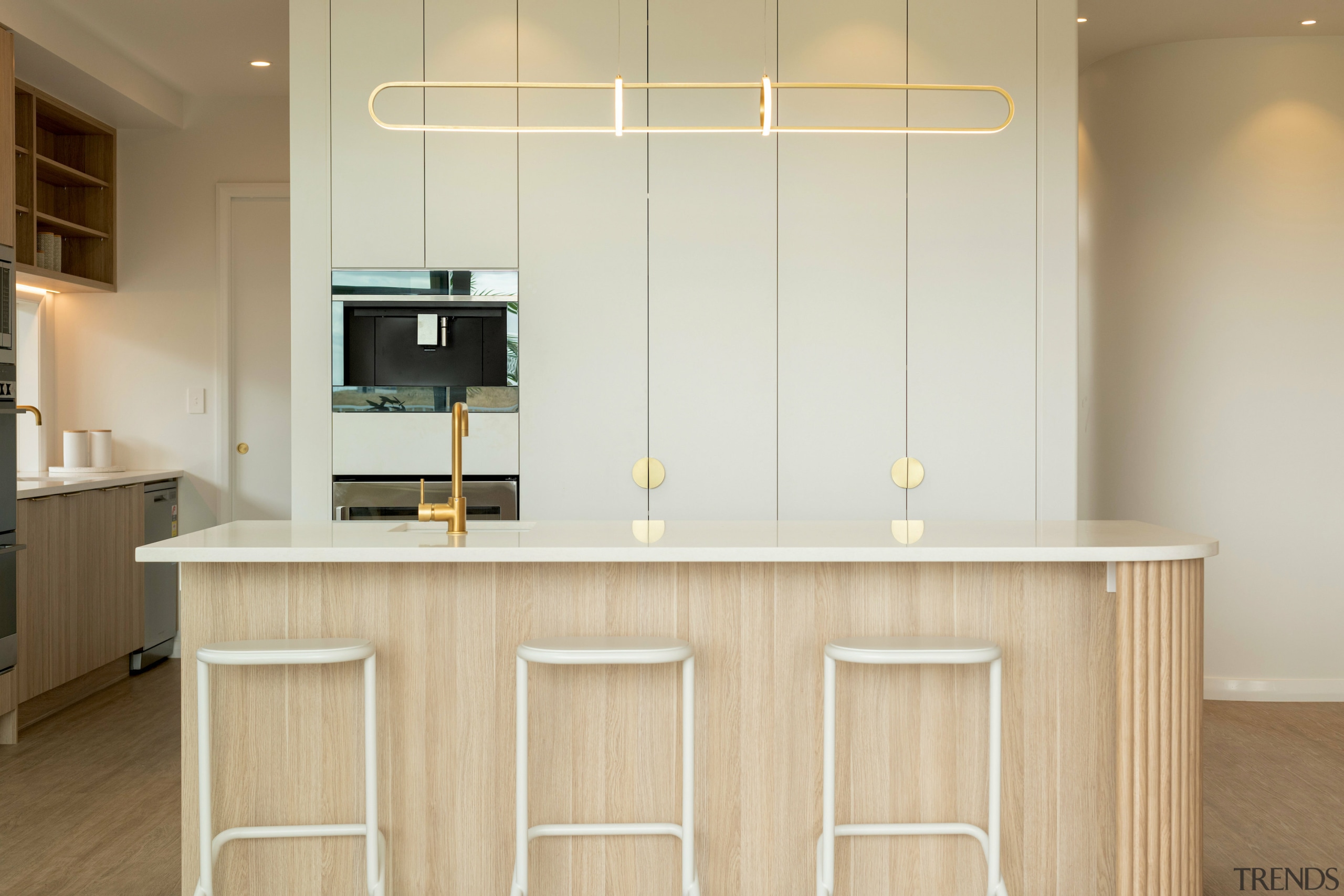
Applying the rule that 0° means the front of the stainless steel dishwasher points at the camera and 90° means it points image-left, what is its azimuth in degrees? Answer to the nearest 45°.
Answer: approximately 315°

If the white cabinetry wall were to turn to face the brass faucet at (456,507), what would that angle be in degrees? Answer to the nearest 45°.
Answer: approximately 45° to its right

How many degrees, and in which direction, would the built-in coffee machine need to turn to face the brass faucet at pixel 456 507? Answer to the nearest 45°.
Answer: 0° — it already faces it

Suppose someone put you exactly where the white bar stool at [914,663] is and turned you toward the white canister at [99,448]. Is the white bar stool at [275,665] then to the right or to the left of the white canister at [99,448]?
left

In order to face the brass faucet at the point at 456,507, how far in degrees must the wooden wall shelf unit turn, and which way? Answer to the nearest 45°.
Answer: approximately 45° to its right

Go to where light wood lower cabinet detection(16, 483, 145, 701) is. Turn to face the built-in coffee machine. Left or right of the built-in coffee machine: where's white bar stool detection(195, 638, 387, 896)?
right

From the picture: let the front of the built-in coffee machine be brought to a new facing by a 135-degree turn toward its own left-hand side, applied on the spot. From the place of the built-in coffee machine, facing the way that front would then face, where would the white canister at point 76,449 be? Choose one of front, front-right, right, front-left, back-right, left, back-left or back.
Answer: left

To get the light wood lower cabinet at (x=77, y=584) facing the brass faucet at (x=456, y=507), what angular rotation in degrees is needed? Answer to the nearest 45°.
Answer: approximately 45° to its right
